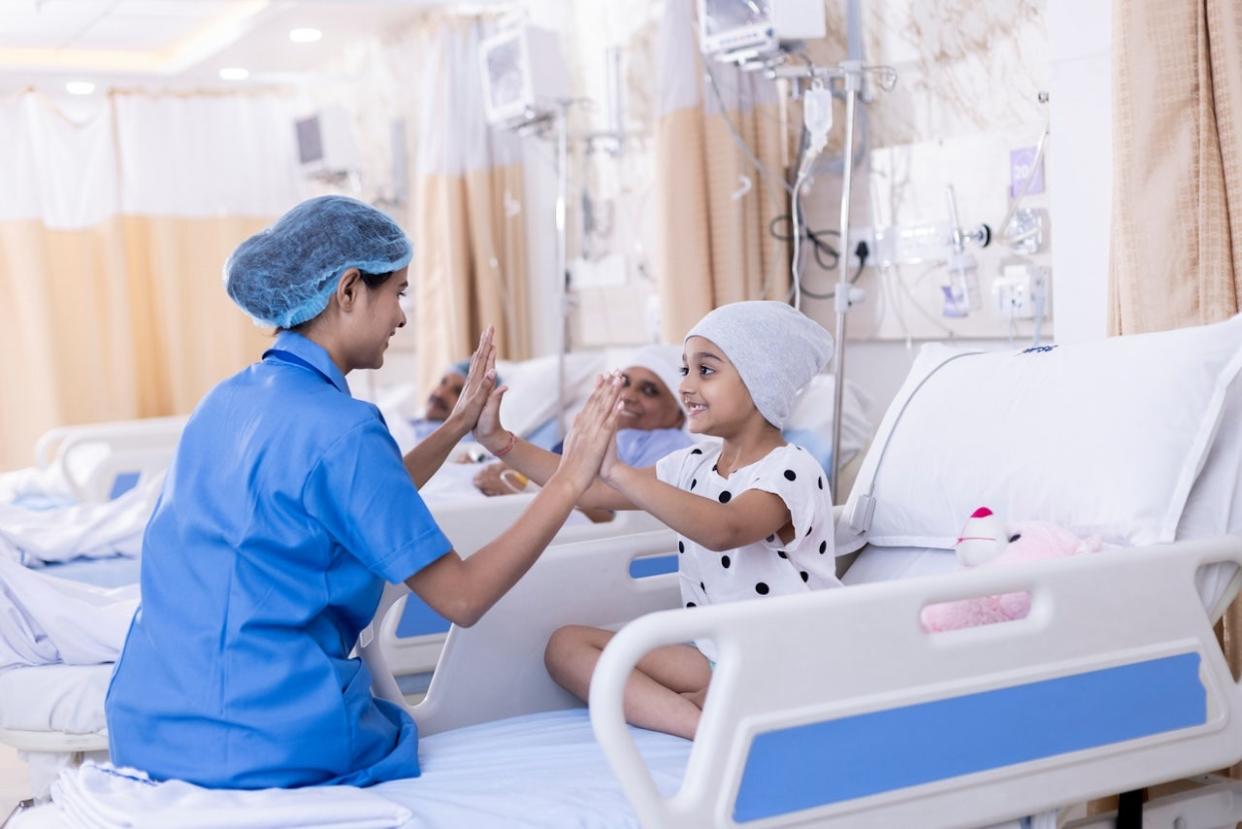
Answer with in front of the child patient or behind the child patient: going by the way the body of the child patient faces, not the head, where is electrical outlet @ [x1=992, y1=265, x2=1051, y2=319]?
behind

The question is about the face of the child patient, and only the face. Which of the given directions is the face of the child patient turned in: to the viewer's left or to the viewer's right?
to the viewer's left

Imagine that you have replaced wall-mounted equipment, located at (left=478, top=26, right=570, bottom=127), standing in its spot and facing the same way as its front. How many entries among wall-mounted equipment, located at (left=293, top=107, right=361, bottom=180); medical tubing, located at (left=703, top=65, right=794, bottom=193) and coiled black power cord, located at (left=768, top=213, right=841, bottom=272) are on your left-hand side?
2

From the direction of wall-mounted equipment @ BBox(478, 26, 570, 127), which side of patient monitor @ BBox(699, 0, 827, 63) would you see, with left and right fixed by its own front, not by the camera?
right

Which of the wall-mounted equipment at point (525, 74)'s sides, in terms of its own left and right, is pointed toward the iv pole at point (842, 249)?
left

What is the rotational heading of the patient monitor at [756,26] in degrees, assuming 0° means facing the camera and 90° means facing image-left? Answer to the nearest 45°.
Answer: approximately 45°

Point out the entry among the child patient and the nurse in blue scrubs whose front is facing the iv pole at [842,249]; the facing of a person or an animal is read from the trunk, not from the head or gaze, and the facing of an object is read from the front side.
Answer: the nurse in blue scrubs

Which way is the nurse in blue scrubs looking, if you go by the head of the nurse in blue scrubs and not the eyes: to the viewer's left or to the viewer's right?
to the viewer's right
